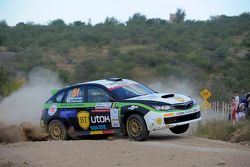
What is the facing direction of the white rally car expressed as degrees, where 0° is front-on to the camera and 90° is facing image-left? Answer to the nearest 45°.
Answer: approximately 315°
